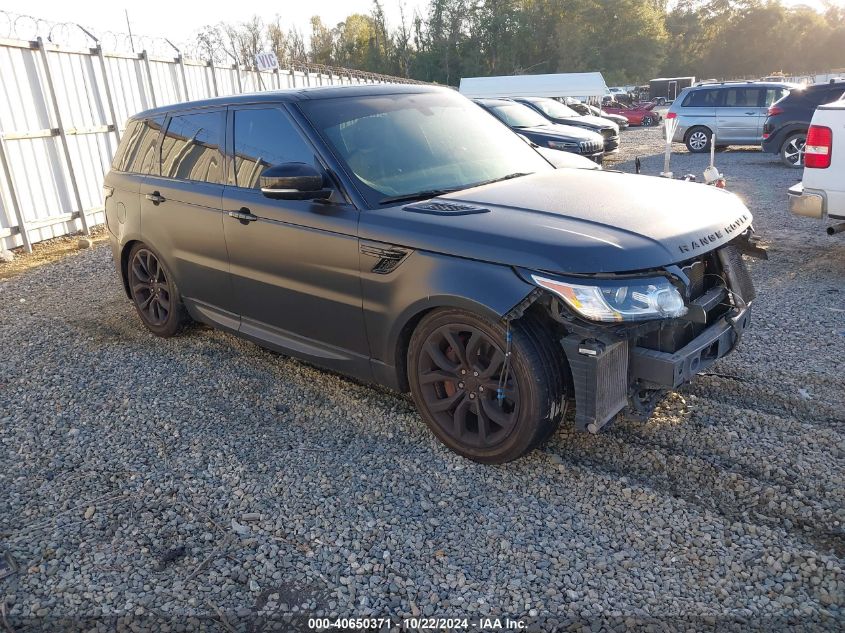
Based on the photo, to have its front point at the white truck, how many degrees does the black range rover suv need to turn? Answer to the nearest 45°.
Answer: approximately 90° to its left

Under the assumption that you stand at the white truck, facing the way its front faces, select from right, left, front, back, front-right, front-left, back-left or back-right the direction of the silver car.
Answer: left

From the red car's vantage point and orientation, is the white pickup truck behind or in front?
in front

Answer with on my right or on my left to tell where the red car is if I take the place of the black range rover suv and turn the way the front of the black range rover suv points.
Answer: on my left

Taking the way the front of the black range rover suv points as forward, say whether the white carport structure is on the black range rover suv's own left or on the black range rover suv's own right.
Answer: on the black range rover suv's own left
